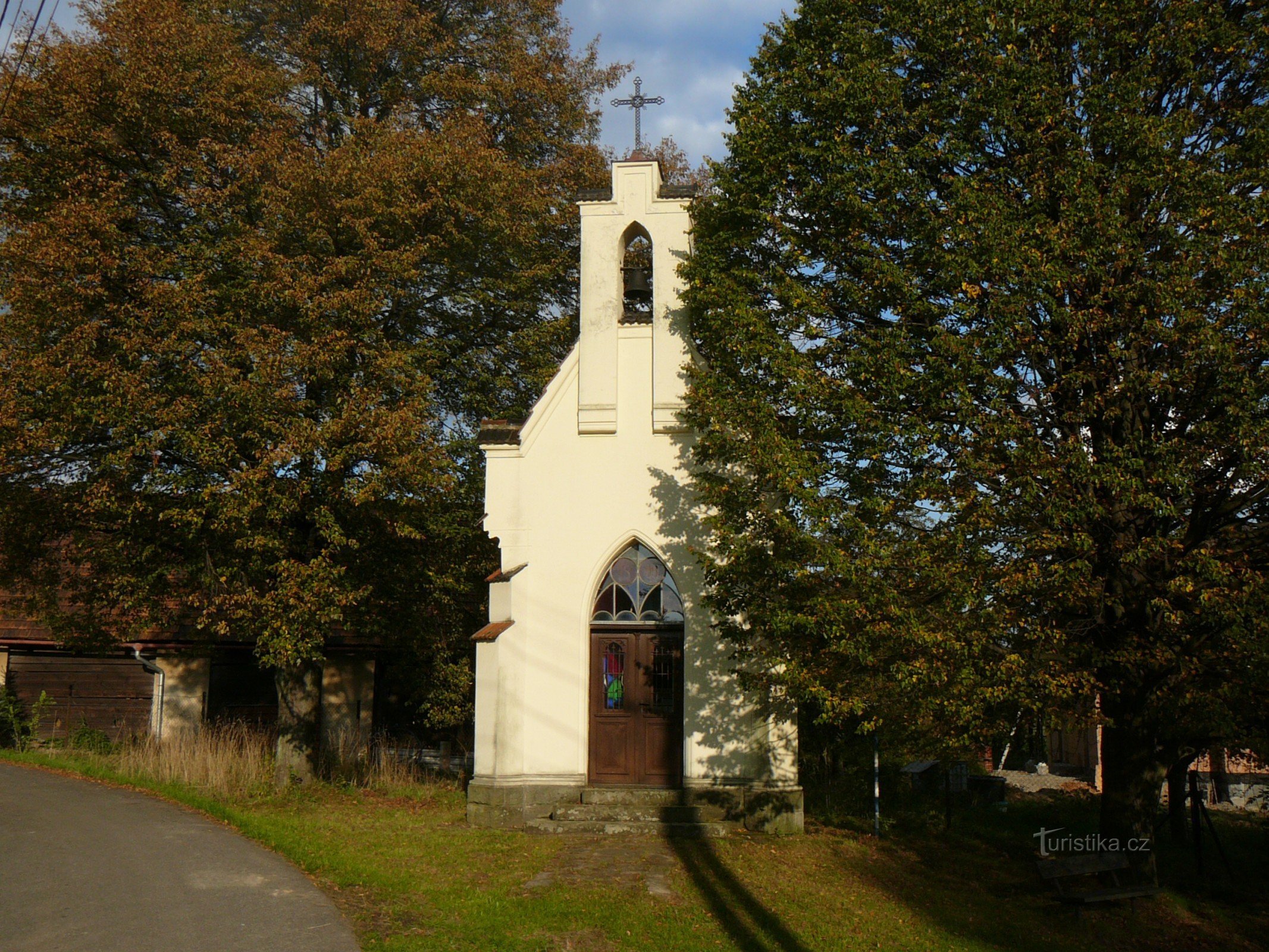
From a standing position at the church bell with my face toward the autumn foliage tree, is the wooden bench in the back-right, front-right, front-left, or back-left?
back-left

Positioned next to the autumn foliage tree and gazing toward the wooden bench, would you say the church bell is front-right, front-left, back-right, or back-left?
front-left

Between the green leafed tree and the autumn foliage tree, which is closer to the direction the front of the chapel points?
the green leafed tree

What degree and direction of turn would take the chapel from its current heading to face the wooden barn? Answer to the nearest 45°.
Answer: approximately 135° to its right

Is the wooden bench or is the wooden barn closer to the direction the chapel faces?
the wooden bench

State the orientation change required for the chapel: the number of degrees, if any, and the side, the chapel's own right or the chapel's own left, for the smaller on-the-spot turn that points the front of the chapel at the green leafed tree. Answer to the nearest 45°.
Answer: approximately 45° to the chapel's own left

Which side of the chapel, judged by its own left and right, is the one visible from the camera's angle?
front

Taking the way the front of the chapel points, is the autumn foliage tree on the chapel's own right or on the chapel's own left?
on the chapel's own right
